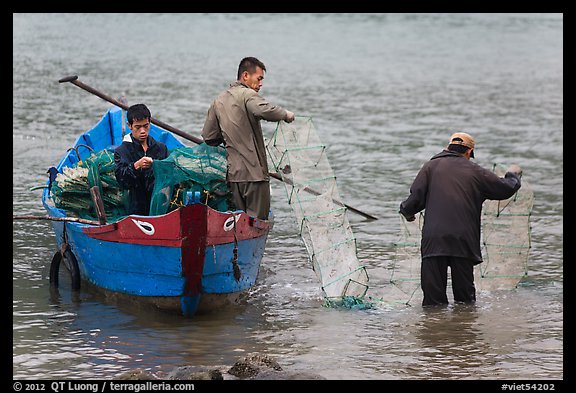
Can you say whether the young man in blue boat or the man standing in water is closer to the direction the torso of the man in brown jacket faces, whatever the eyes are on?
the man standing in water

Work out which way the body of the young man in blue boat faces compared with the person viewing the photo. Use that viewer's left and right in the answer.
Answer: facing the viewer and to the right of the viewer

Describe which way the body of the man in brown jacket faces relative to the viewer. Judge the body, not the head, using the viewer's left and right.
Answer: facing away from the viewer and to the right of the viewer

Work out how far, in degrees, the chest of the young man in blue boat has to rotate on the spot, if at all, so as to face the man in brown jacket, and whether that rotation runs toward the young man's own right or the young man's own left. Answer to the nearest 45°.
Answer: approximately 45° to the young man's own left
